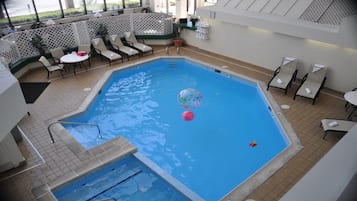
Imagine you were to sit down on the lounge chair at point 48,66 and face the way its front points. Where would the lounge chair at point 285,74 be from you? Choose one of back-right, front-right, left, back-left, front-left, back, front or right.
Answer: front-right

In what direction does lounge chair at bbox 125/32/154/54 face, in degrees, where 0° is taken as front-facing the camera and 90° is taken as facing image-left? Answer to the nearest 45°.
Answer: approximately 315°

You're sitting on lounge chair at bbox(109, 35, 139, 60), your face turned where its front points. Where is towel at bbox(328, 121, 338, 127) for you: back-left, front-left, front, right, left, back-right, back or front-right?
front

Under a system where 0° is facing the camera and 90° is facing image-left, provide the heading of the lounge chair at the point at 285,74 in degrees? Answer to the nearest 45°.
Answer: approximately 45°

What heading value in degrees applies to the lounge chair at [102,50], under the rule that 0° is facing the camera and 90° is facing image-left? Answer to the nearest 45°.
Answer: approximately 315°

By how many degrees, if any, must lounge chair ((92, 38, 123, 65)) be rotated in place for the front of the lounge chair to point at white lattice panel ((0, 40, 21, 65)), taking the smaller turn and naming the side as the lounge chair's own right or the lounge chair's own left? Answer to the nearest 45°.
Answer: approximately 135° to the lounge chair's own right

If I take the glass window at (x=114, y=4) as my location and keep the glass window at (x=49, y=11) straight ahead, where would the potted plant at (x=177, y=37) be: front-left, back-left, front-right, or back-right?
back-left

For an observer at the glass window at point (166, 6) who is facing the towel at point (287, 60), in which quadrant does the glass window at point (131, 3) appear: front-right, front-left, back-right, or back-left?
back-right

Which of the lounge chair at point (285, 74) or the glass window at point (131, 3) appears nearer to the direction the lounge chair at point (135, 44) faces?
the lounge chair

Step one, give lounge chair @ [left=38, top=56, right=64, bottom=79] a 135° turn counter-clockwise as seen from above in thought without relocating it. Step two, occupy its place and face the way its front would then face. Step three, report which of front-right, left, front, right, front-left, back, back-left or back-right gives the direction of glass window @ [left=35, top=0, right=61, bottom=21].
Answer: front-right

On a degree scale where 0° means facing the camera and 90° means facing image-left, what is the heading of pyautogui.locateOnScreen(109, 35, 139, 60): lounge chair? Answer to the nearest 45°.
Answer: approximately 315°

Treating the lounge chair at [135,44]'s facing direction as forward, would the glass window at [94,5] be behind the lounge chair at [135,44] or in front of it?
behind

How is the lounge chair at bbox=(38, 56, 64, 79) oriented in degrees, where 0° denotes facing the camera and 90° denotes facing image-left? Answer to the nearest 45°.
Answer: approximately 270°
